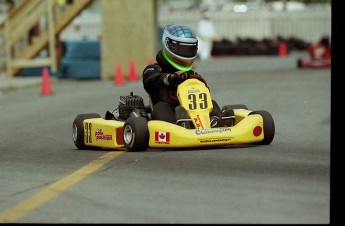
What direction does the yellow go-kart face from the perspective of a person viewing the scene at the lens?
facing the viewer and to the right of the viewer

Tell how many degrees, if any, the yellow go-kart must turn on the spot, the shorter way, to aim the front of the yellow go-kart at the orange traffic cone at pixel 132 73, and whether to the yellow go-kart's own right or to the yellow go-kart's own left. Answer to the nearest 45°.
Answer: approximately 135° to the yellow go-kart's own left

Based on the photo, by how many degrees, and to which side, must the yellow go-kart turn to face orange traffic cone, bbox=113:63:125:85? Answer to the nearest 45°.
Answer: approximately 135° to its left

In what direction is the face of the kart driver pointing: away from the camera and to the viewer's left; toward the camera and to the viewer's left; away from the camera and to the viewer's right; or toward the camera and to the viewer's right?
toward the camera and to the viewer's right

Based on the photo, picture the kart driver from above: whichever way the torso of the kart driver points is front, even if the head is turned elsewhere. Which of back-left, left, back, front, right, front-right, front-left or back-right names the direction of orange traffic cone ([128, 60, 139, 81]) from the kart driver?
back-left

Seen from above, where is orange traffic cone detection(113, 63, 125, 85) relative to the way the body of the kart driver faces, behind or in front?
behind
